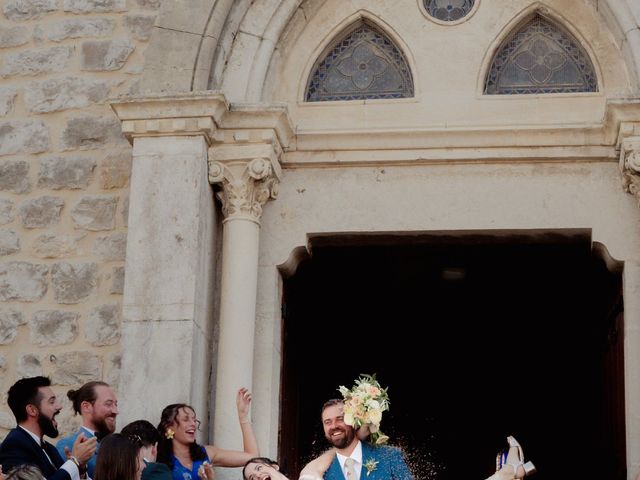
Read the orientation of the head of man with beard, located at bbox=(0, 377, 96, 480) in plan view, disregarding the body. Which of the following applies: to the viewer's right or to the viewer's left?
to the viewer's right

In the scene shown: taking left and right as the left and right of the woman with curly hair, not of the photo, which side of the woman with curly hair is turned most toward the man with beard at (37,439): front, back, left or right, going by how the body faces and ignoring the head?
right

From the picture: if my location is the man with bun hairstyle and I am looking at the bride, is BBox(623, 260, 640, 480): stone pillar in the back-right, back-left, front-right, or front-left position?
front-left

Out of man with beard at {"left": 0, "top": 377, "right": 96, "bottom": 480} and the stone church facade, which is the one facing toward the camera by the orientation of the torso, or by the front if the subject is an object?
the stone church facade

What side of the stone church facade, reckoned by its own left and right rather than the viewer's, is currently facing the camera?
front

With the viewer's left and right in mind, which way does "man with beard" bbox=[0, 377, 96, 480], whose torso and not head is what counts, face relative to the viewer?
facing to the right of the viewer

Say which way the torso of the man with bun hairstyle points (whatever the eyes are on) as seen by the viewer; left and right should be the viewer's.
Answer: facing the viewer and to the right of the viewer

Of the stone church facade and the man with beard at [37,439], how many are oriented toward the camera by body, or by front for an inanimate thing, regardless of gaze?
1
